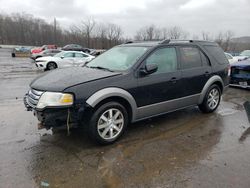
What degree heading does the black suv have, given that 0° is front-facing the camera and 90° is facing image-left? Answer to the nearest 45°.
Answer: approximately 45°

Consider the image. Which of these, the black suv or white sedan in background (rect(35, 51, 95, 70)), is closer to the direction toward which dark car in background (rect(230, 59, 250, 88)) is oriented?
the black suv

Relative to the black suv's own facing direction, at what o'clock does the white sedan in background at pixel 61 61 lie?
The white sedan in background is roughly at 4 o'clock from the black suv.

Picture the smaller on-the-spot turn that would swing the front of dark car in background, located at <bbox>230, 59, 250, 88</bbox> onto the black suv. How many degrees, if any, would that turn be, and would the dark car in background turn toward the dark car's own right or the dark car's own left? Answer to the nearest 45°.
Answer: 0° — it already faces it

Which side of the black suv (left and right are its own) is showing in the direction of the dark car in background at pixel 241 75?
back

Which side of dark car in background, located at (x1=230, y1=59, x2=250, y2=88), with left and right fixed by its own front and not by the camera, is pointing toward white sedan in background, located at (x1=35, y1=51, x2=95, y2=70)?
right
